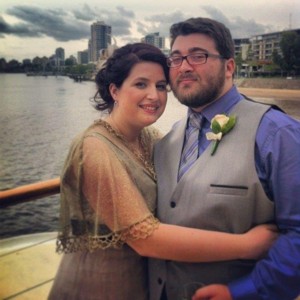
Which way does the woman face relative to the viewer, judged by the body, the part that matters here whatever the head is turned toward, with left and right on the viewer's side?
facing the viewer and to the right of the viewer

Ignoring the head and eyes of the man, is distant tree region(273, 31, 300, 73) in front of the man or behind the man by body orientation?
behind

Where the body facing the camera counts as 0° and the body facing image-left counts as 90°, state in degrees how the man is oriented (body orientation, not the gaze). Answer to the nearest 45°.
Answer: approximately 45°
